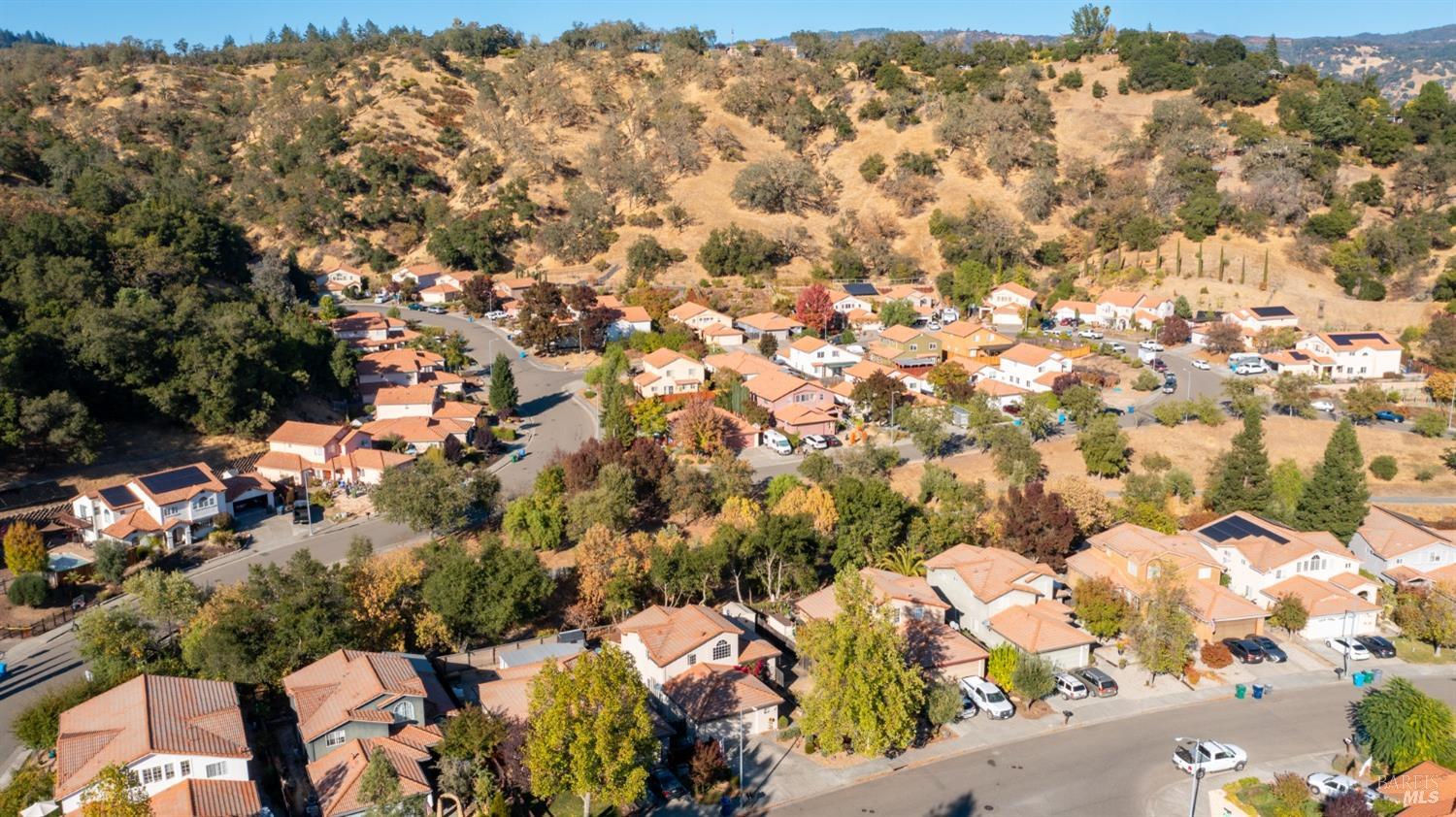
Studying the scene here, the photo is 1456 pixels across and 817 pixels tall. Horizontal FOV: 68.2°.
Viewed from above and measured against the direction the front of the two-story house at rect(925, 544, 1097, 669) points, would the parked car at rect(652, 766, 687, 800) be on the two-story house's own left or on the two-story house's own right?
on the two-story house's own right

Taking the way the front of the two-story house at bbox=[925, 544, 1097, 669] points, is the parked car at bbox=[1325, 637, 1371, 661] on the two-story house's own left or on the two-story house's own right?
on the two-story house's own left

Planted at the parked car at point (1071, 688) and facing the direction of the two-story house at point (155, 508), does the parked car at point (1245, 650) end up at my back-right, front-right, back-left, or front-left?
back-right

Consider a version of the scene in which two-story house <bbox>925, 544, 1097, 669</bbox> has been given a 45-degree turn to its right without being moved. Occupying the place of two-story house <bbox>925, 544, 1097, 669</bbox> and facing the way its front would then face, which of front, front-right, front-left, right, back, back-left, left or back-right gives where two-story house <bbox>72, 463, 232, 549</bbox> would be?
right
